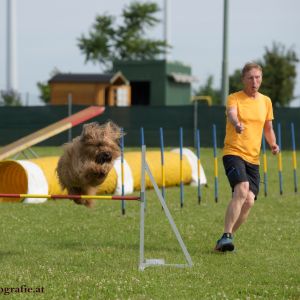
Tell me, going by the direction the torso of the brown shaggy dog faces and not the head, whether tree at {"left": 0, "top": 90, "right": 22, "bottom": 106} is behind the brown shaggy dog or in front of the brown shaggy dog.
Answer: behind

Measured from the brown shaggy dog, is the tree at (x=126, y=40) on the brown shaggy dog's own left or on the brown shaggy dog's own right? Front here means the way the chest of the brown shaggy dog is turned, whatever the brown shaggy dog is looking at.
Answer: on the brown shaggy dog's own left

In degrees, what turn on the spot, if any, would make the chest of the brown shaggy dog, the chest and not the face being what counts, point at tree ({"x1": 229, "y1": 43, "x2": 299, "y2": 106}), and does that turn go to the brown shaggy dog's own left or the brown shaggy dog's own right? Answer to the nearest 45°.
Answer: approximately 135° to the brown shaggy dog's own left

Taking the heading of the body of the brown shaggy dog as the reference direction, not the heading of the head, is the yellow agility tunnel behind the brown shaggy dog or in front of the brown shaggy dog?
behind
